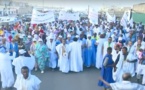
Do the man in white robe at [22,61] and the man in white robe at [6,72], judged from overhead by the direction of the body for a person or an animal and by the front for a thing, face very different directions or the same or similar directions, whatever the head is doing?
same or similar directions

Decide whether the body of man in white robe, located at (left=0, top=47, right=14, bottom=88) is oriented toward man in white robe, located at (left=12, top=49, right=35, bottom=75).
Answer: no

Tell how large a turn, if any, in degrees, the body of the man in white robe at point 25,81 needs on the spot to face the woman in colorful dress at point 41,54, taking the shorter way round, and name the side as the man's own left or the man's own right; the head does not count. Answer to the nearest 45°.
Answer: approximately 180°

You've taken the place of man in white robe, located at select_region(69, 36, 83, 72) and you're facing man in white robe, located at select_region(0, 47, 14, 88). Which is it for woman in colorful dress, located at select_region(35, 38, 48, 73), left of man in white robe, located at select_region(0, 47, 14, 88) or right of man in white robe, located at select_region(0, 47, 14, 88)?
right

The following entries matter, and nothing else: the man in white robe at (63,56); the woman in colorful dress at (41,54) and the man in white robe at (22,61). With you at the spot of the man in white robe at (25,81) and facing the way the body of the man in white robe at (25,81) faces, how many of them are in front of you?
0
